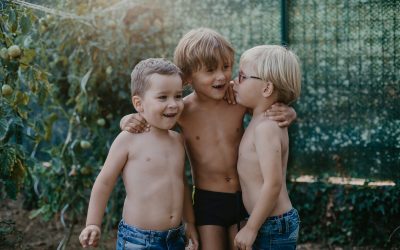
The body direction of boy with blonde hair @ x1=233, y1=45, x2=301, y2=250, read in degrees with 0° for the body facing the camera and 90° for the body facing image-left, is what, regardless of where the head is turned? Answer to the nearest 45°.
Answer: approximately 90°

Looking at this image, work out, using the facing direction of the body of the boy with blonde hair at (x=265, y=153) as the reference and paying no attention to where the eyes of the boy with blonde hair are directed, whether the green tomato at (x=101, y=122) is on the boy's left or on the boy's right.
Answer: on the boy's right

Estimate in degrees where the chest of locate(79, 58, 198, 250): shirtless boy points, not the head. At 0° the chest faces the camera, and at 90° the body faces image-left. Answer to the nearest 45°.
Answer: approximately 315°

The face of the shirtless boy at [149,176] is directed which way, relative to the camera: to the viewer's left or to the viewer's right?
to the viewer's right

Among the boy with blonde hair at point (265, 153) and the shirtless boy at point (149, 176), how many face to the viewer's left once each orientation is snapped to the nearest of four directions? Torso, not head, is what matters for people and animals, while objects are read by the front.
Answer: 1

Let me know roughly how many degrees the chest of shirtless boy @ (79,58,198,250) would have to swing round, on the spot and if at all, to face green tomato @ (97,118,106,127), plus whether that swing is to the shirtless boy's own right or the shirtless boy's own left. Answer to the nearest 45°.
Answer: approximately 135° to the shirtless boy's own left

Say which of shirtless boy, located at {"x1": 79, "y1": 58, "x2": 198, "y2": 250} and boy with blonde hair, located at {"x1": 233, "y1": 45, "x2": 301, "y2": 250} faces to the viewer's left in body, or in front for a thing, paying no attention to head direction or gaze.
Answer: the boy with blonde hair
